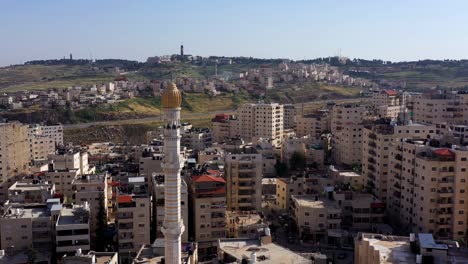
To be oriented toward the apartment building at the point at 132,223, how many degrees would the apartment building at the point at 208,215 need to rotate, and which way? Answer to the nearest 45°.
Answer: approximately 90° to its right

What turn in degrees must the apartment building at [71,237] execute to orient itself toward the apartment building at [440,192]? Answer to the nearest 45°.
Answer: approximately 90° to its left

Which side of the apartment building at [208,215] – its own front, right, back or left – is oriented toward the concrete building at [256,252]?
front

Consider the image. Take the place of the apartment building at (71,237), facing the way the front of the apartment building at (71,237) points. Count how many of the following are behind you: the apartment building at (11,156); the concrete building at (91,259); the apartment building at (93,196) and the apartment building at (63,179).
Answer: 3

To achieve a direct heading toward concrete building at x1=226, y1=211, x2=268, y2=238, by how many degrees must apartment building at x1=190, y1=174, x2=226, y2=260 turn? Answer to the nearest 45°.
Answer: approximately 90° to its left

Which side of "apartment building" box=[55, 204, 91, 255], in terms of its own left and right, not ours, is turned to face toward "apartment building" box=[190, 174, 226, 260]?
left

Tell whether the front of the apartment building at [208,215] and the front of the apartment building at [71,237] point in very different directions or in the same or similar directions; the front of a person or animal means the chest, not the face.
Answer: same or similar directions

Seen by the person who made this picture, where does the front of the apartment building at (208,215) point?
facing the viewer

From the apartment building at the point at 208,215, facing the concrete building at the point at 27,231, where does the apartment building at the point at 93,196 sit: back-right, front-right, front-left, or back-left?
front-right

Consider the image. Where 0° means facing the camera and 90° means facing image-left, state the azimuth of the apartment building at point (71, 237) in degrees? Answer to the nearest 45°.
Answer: approximately 0°

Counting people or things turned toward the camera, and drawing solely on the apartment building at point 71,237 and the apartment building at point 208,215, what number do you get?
2

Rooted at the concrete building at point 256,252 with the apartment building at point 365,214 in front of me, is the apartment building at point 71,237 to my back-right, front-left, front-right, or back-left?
back-left

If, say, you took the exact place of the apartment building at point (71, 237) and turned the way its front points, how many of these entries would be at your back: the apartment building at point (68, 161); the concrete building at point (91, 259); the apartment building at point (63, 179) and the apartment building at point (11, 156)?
3
